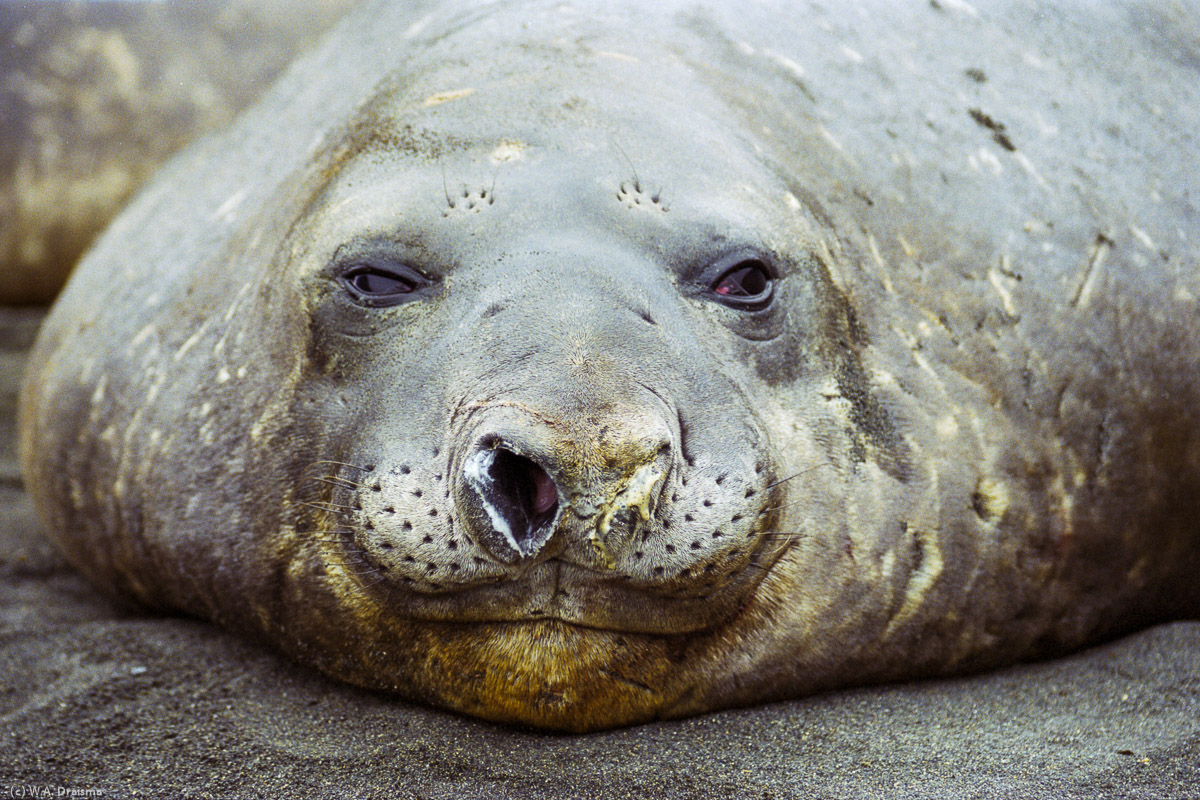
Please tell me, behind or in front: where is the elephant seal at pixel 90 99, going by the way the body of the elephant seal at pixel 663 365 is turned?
behind

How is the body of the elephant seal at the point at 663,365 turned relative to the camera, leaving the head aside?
toward the camera
